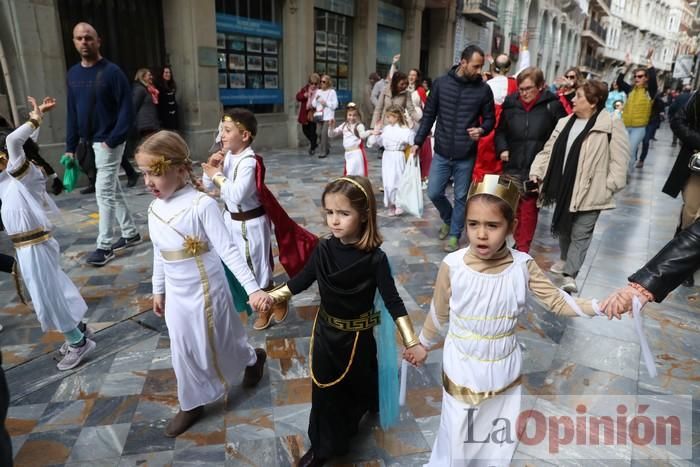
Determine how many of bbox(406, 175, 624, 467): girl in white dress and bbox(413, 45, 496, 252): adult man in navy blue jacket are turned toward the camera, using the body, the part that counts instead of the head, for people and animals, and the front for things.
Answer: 2

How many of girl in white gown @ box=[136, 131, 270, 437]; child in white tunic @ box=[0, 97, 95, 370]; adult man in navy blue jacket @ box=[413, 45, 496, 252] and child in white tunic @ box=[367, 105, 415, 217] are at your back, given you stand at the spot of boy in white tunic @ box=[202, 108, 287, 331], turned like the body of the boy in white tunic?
2

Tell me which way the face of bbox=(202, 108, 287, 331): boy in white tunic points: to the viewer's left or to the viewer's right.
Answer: to the viewer's left

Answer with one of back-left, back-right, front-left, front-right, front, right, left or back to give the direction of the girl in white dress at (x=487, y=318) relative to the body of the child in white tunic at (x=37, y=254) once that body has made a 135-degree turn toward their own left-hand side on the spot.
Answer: front-right

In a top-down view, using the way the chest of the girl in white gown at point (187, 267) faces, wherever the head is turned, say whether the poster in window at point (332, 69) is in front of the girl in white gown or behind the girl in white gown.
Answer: behind

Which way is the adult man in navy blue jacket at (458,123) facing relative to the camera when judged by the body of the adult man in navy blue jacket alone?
toward the camera

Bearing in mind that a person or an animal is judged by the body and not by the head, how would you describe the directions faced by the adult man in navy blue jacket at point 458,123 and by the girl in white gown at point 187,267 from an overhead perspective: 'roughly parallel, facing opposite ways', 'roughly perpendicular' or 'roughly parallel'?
roughly parallel

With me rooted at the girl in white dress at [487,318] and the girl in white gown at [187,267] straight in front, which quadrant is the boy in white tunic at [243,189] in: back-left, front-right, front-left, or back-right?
front-right

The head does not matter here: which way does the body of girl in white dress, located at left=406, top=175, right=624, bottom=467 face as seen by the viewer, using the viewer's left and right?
facing the viewer

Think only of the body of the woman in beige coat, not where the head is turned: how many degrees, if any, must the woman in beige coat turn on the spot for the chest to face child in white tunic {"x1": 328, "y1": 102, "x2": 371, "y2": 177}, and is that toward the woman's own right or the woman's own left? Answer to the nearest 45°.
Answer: approximately 90° to the woman's own right

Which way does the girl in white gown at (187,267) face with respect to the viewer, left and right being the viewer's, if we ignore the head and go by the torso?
facing the viewer and to the left of the viewer

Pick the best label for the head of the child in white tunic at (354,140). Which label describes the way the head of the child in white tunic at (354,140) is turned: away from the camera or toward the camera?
toward the camera

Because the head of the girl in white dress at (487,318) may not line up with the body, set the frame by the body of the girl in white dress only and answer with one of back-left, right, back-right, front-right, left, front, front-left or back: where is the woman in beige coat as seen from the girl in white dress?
back

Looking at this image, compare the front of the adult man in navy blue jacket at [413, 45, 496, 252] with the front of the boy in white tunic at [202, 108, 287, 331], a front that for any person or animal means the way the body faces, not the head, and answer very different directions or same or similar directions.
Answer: same or similar directions
